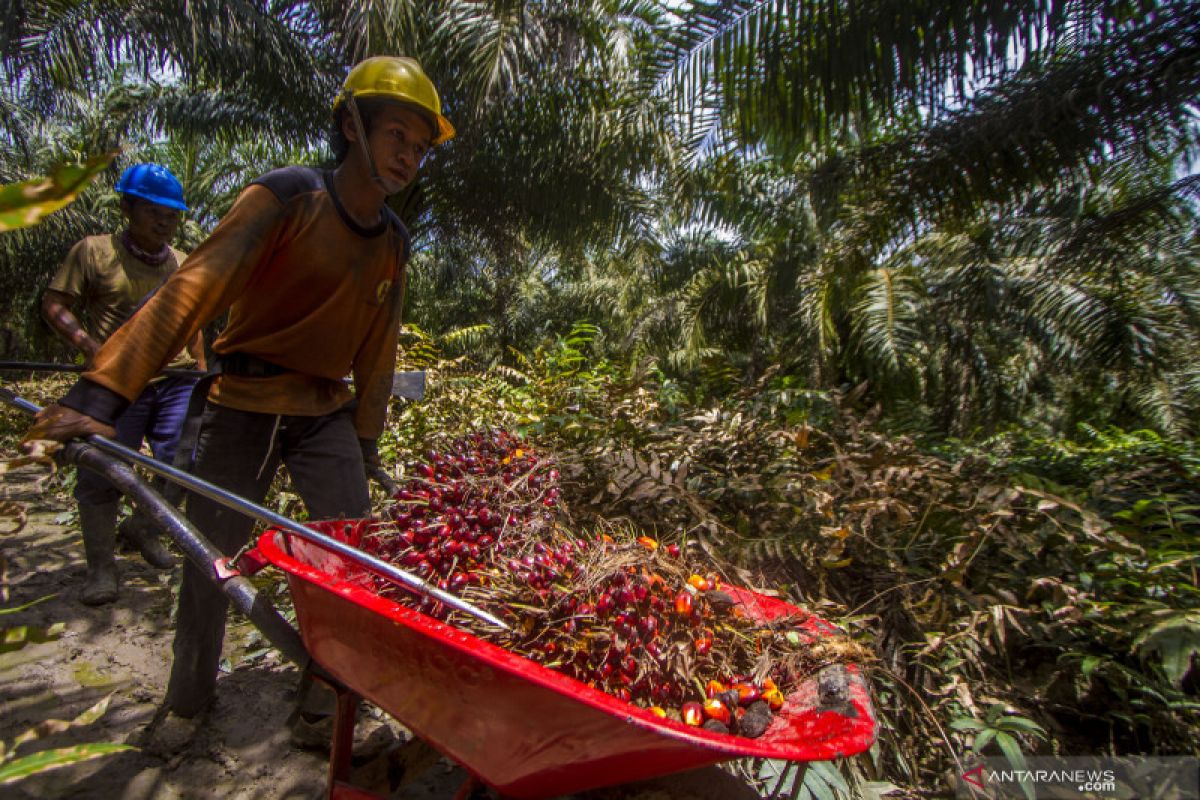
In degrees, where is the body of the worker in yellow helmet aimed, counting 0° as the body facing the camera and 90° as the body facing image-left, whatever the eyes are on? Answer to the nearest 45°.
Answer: approximately 315°

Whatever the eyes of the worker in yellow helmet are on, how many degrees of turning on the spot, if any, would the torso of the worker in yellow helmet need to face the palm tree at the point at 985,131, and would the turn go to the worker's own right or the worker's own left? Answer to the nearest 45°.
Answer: approximately 45° to the worker's own left

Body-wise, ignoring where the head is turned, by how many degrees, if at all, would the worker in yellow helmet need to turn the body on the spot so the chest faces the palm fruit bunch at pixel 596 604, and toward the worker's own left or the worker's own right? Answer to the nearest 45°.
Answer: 0° — they already face it
